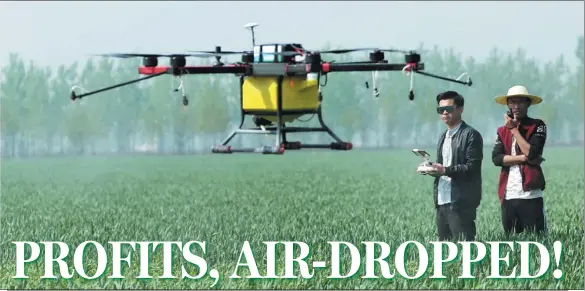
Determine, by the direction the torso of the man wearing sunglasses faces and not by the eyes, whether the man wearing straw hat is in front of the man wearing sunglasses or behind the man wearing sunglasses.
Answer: behind

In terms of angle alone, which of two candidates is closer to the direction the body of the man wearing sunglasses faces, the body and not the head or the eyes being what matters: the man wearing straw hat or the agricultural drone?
the agricultural drone

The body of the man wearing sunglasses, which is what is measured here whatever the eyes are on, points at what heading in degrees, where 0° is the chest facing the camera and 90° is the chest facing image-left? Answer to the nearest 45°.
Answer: approximately 45°
